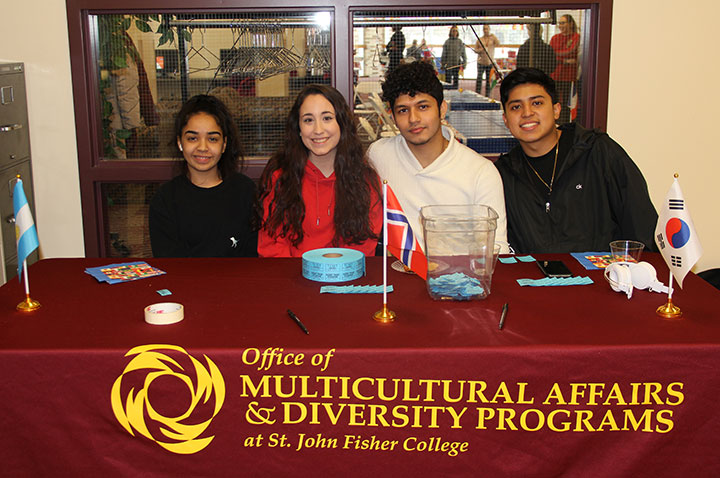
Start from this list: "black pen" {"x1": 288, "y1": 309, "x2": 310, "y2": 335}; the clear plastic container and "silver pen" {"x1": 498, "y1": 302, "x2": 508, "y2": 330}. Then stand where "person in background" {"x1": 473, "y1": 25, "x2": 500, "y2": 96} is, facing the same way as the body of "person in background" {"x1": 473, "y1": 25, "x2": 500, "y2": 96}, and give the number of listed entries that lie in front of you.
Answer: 3

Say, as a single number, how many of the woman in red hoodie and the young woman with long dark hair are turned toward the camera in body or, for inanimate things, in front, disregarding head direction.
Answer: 2

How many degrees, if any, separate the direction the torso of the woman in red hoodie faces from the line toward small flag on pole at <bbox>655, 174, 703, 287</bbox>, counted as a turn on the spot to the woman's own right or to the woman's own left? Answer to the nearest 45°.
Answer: approximately 45° to the woman's own left

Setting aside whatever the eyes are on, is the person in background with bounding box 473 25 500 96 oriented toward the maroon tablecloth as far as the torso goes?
yes

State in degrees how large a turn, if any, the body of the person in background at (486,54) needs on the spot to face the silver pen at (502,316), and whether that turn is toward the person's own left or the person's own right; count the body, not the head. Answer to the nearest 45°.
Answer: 0° — they already face it

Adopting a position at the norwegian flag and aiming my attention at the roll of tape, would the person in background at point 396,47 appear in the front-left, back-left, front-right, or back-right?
back-right

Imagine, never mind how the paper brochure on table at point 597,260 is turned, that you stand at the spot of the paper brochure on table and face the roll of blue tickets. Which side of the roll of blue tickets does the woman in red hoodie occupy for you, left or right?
right

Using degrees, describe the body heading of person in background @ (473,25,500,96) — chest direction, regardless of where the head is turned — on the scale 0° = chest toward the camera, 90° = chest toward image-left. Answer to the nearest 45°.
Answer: approximately 0°

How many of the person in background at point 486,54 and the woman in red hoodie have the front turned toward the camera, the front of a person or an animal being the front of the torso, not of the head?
2
